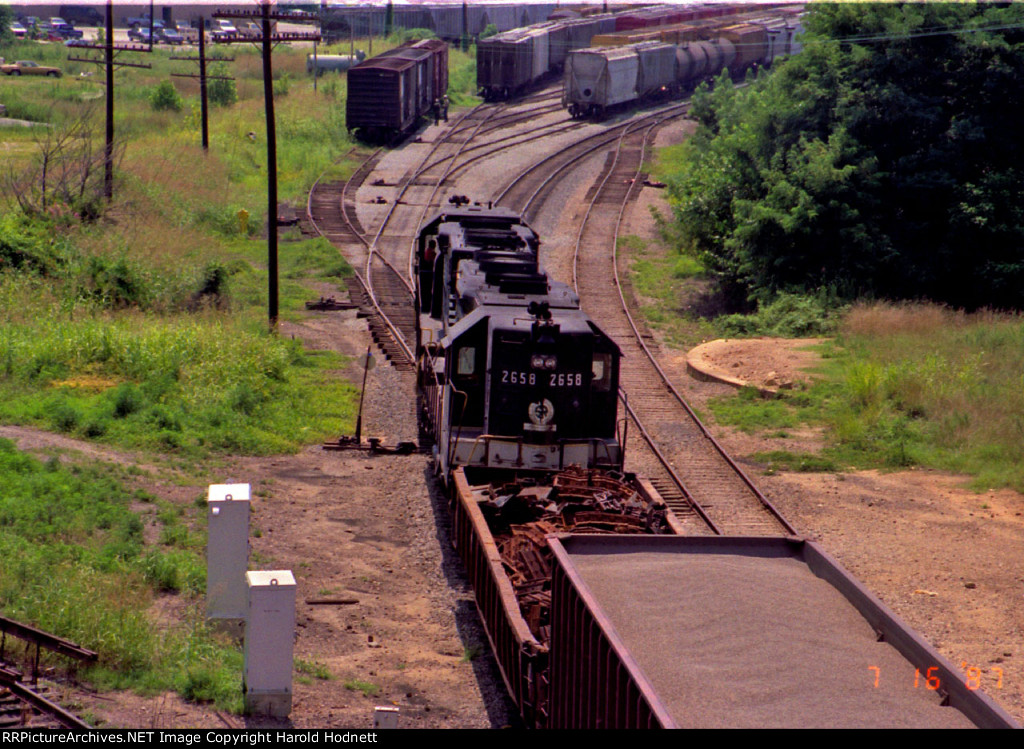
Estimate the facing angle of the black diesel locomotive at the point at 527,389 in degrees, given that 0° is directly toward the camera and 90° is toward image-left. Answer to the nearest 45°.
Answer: approximately 0°

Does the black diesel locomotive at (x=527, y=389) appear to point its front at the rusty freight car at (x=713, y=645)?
yes

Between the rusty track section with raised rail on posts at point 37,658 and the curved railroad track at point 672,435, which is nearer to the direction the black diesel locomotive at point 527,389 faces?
the rusty track section with raised rail on posts

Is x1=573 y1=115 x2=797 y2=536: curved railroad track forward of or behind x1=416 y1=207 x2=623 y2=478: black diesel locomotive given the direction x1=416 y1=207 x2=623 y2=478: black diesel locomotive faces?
behind

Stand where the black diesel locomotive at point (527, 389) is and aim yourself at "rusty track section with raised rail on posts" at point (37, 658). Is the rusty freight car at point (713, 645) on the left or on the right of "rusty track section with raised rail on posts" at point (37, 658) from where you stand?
left

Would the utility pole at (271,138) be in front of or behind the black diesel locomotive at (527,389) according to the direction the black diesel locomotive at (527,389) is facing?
behind
